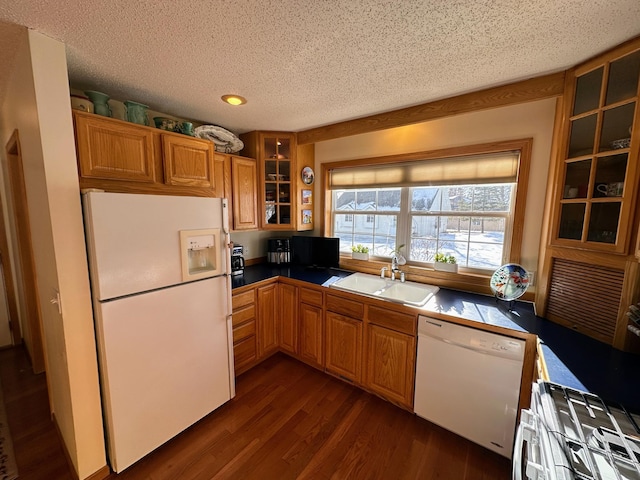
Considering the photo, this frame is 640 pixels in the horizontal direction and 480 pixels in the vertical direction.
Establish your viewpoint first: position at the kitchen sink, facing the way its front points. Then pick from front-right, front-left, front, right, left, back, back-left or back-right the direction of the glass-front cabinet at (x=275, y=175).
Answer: front-right

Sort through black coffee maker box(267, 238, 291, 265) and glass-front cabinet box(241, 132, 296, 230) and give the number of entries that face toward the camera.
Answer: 2

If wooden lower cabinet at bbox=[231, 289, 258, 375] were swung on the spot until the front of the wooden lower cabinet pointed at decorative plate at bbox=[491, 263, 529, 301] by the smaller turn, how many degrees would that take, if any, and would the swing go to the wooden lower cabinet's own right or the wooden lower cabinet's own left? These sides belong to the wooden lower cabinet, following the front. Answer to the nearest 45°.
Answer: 0° — it already faces it

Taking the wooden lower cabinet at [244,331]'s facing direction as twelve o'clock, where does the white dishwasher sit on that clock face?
The white dishwasher is roughly at 12 o'clock from the wooden lower cabinet.

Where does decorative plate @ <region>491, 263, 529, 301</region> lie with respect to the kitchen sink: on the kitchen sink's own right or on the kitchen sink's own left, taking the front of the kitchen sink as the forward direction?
on the kitchen sink's own left

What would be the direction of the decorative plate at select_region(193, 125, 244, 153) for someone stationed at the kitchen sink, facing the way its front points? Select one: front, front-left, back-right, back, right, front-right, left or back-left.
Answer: front-right

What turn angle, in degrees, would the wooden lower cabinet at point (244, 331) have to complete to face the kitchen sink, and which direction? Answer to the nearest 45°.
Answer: approximately 45° to its left
